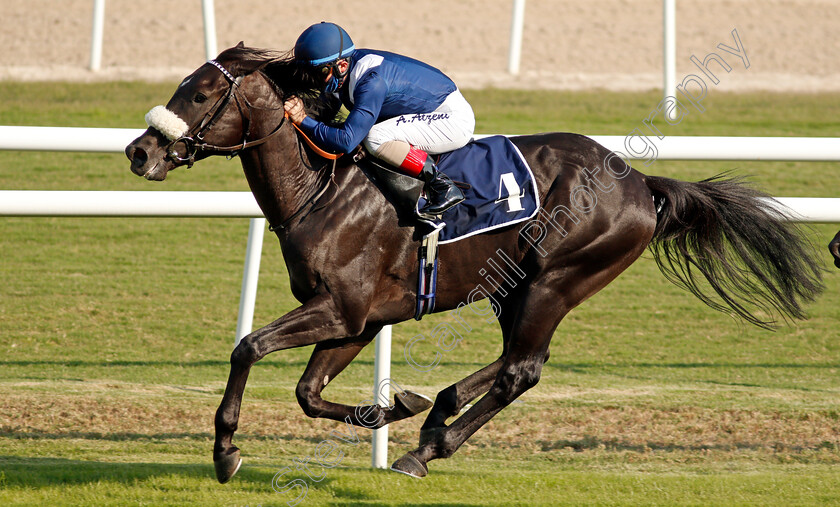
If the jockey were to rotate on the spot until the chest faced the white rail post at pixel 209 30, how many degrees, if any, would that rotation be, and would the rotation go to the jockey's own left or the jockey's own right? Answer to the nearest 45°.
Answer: approximately 90° to the jockey's own right

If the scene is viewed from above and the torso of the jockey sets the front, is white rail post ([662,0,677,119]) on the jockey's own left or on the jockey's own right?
on the jockey's own right

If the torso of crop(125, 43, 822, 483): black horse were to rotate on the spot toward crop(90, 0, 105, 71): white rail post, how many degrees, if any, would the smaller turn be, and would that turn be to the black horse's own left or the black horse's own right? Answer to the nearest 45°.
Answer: approximately 45° to the black horse's own right

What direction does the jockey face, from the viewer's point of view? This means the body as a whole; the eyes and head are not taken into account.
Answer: to the viewer's left

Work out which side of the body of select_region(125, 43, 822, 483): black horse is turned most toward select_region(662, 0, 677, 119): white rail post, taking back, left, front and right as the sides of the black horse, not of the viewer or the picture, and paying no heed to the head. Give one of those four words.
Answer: right

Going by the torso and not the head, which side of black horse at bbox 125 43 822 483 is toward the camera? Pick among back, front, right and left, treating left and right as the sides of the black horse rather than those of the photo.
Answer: left
